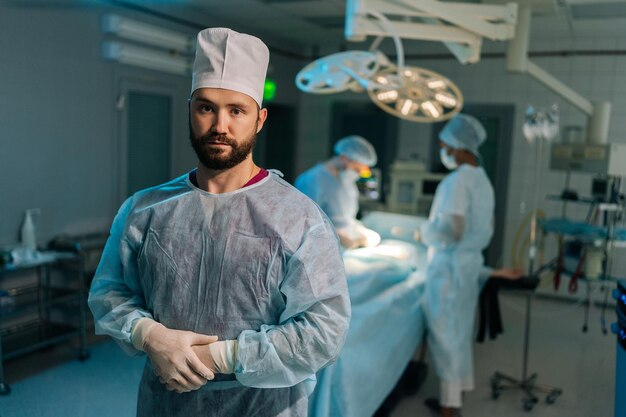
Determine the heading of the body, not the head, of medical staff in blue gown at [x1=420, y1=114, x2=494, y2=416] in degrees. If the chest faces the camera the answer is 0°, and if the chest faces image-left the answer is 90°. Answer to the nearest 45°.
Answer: approximately 90°

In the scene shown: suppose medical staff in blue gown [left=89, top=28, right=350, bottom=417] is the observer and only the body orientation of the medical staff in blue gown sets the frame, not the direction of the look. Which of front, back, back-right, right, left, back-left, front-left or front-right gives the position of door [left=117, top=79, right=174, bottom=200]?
back

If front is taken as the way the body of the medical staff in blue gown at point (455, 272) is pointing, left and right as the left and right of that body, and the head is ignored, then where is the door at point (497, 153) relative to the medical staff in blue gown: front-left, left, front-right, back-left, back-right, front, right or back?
right

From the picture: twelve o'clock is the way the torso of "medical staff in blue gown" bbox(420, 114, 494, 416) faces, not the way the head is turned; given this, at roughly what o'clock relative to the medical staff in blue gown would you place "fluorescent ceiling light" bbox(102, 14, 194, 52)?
The fluorescent ceiling light is roughly at 12 o'clock from the medical staff in blue gown.

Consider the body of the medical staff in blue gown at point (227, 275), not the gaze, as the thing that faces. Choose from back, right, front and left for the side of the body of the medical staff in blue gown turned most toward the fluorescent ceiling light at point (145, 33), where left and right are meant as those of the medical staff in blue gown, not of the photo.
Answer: back

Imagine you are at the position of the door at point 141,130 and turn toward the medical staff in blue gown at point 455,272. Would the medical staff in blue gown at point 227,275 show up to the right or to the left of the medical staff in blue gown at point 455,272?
right

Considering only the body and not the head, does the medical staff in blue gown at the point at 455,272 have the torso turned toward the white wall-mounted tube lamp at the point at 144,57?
yes

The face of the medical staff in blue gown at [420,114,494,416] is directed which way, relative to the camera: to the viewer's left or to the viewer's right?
to the viewer's left

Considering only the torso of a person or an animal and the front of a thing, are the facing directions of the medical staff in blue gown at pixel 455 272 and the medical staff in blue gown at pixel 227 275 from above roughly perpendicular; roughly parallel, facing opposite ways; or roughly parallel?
roughly perpendicular

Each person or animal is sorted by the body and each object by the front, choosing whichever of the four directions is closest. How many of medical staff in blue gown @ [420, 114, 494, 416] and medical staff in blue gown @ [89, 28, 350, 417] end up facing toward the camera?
1
